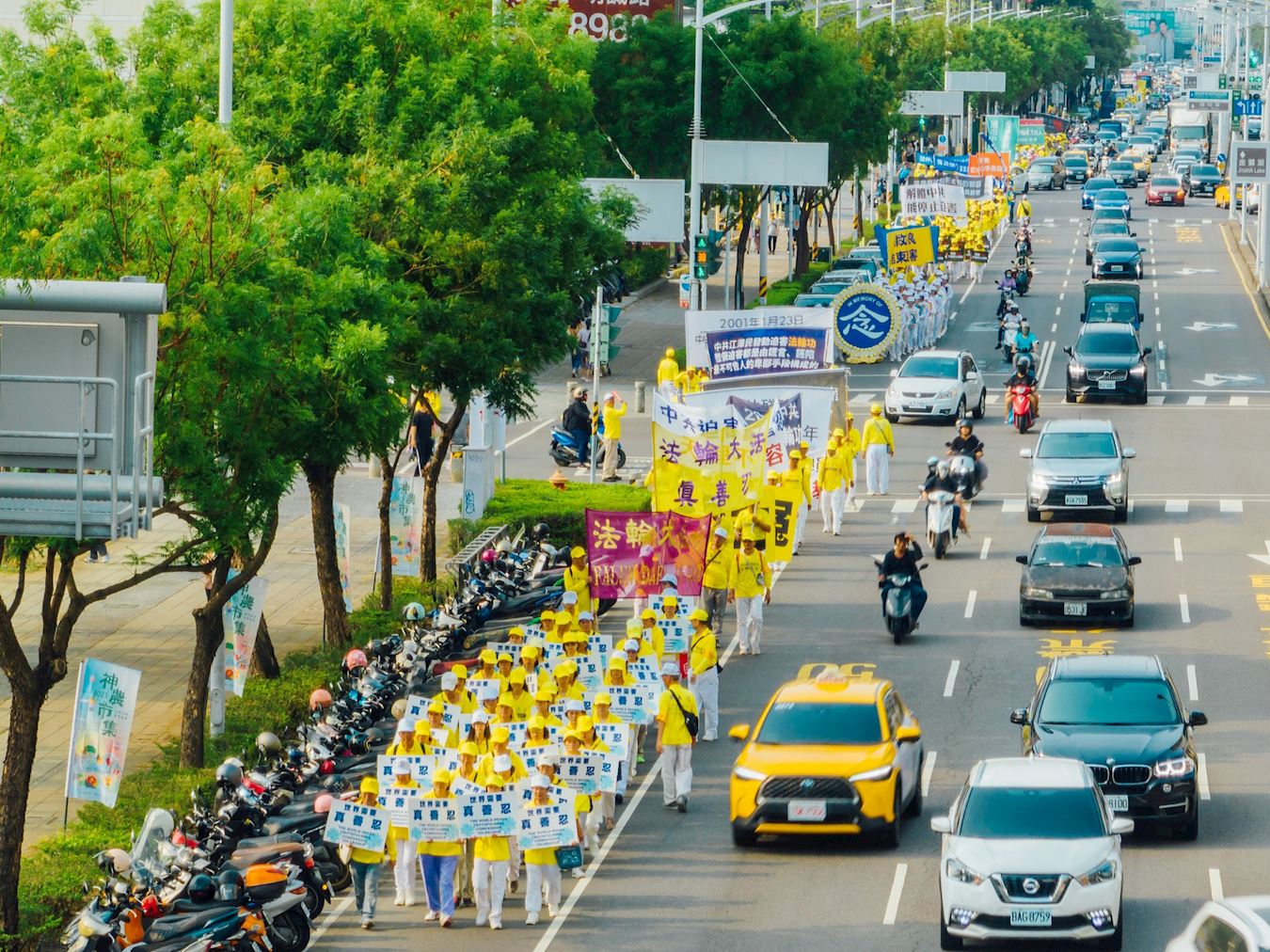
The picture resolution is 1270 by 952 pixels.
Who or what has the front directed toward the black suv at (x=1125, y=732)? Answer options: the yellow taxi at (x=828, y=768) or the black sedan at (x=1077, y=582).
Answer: the black sedan

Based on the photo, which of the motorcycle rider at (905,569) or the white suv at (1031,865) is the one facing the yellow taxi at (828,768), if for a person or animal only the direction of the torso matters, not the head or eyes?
the motorcycle rider

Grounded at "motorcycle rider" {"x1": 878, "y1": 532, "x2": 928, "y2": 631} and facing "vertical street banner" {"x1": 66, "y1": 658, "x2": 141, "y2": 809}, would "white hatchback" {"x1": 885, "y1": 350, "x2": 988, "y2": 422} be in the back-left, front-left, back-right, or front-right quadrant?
back-right

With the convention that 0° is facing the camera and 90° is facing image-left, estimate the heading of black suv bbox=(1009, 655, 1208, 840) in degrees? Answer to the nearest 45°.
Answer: approximately 0°

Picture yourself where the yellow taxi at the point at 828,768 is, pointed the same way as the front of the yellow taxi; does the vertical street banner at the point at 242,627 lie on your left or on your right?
on your right

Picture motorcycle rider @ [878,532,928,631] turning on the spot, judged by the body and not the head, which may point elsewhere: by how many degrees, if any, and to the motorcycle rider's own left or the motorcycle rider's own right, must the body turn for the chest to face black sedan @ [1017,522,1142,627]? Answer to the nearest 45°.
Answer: approximately 90° to the motorcycle rider's own left

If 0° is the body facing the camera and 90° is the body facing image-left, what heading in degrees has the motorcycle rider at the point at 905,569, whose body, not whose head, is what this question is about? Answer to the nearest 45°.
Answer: approximately 0°

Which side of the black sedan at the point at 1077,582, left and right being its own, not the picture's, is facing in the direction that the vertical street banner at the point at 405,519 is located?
right

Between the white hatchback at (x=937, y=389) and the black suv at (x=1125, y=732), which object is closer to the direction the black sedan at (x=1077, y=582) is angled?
the black suv

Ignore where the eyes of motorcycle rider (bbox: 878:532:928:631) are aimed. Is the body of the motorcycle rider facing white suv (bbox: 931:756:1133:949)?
yes

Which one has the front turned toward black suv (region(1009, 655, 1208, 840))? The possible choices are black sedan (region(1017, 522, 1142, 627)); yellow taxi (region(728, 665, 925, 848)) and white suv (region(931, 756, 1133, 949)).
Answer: the black sedan
